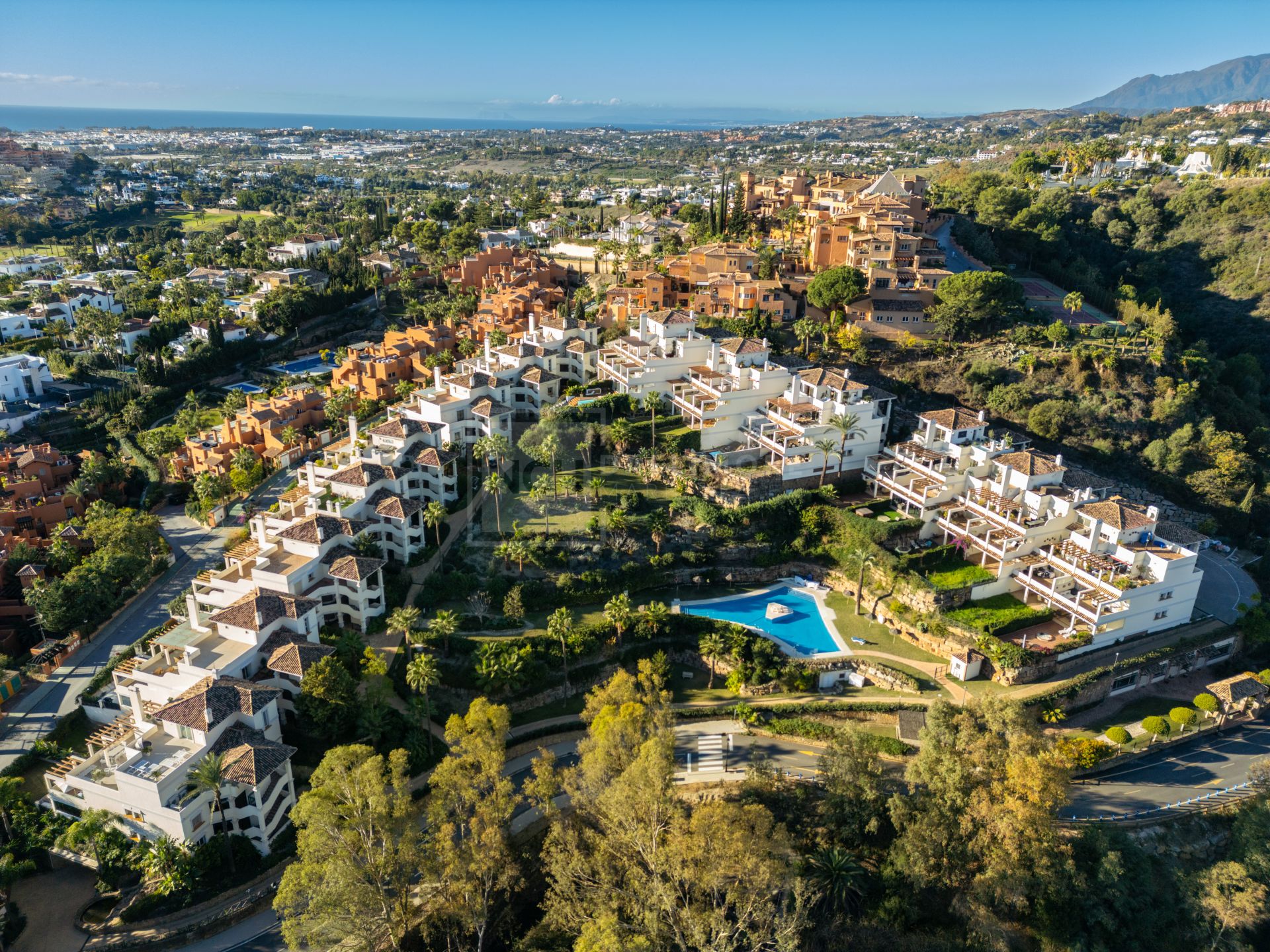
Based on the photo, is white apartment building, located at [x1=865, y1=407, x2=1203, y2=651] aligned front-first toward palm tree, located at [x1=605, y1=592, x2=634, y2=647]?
yes

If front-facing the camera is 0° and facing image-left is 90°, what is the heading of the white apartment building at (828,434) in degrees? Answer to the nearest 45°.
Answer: approximately 45°

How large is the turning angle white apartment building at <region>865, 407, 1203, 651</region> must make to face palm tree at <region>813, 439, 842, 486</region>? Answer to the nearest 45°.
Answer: approximately 45° to its right

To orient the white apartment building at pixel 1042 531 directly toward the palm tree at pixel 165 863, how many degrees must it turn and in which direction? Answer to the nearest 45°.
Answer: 0° — it already faces it

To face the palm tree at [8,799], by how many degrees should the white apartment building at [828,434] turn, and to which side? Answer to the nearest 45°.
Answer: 0° — it already faces it

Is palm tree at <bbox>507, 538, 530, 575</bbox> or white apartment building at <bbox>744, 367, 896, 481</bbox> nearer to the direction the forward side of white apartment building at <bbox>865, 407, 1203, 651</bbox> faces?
the palm tree

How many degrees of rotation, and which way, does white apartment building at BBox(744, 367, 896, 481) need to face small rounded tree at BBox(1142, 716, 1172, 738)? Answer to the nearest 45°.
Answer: approximately 90° to its left

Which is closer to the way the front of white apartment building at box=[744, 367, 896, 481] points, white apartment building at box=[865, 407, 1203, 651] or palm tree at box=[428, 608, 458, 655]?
the palm tree

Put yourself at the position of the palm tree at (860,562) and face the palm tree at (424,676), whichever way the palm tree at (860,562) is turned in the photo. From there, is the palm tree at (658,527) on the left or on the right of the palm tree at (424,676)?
right

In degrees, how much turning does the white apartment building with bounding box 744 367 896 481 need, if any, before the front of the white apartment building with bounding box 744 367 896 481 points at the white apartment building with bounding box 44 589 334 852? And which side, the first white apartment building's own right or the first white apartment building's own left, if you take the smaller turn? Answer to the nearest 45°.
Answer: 0° — it already faces it

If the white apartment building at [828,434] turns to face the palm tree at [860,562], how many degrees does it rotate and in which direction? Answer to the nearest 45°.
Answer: approximately 45° to its left
